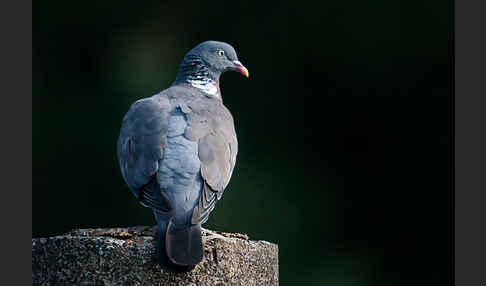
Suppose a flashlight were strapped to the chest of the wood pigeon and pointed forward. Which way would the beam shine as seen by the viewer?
away from the camera
